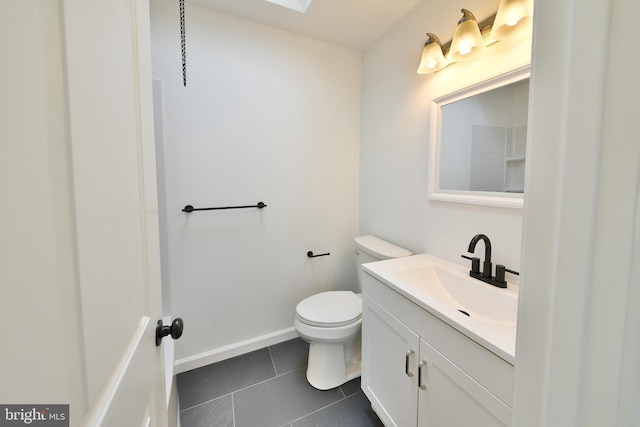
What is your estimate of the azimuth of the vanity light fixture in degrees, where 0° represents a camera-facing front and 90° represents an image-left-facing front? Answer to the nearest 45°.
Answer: approximately 45°

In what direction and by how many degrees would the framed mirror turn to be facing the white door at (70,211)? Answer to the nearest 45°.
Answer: approximately 45° to its left

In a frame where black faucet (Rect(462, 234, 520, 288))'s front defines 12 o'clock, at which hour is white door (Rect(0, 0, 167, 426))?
The white door is roughly at 11 o'clock from the black faucet.

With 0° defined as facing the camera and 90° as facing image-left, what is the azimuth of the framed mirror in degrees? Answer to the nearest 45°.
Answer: approximately 45°
